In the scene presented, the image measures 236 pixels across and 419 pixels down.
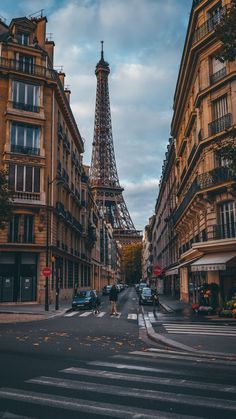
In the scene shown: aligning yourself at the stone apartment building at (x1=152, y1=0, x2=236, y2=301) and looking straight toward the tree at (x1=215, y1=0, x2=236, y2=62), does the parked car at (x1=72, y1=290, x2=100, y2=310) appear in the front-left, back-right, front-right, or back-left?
back-right

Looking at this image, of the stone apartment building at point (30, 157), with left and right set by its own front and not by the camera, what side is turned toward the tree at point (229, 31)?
front

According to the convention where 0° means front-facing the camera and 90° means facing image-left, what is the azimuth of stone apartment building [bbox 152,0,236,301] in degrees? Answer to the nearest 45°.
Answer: approximately 45°

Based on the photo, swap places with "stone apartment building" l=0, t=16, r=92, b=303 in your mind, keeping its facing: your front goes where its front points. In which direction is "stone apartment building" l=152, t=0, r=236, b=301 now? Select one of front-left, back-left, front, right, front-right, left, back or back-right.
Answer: front-left

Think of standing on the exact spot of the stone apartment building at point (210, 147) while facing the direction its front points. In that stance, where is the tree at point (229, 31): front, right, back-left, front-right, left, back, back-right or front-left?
front-left

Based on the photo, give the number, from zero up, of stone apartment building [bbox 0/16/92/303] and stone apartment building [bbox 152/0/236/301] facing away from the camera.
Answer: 0
